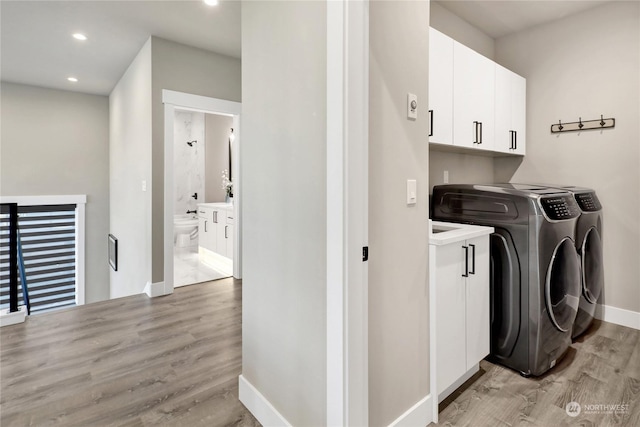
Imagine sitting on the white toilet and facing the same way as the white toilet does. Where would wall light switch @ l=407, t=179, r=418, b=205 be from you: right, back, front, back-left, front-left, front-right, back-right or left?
front-left

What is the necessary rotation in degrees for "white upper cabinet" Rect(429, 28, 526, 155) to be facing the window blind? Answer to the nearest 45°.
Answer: approximately 135° to its right

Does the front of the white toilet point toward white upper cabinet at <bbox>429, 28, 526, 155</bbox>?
no

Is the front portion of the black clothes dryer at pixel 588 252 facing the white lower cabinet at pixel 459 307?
no

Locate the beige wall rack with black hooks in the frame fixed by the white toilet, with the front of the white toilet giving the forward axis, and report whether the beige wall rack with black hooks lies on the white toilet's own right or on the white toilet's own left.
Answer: on the white toilet's own left

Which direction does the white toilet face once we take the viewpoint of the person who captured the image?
facing the viewer and to the left of the viewer

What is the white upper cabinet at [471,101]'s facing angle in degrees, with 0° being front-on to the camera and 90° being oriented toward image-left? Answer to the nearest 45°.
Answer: approximately 315°

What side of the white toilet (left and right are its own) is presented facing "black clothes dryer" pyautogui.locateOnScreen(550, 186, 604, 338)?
left

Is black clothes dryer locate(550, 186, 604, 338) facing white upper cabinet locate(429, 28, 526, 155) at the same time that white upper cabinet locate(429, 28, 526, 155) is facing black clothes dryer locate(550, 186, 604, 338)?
no

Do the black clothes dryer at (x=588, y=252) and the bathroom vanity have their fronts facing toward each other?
no

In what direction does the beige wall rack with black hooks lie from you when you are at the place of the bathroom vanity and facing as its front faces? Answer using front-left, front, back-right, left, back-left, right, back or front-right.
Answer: left

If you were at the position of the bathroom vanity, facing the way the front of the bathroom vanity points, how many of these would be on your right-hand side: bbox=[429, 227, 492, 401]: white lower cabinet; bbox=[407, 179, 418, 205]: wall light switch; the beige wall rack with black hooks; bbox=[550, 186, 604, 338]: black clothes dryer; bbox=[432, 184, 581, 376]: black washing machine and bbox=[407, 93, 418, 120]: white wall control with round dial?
0

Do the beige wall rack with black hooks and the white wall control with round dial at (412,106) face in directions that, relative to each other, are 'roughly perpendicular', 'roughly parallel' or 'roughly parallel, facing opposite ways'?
roughly perpendicular

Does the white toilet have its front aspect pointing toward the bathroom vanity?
no
